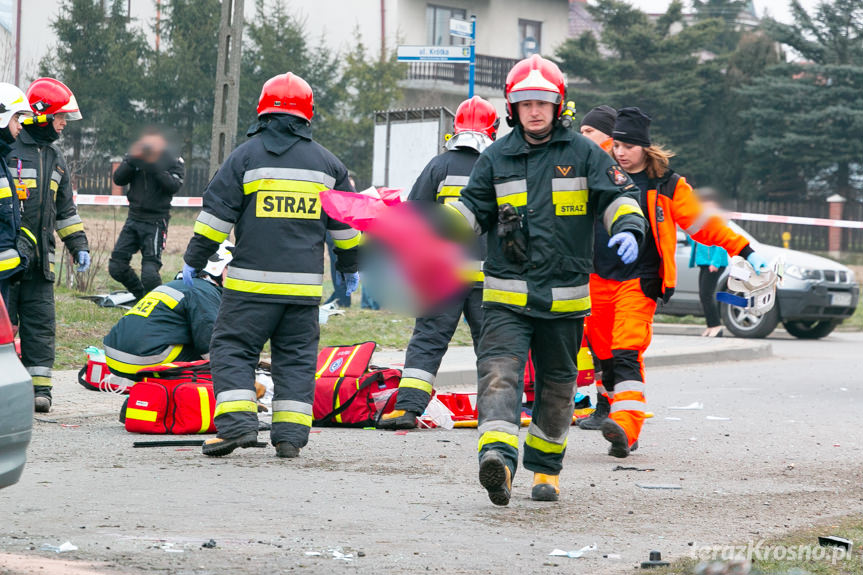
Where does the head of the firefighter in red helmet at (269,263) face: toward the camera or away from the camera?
away from the camera

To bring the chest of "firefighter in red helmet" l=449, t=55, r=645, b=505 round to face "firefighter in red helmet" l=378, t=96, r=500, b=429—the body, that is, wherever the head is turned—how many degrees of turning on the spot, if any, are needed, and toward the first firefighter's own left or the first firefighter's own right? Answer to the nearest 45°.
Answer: approximately 180°

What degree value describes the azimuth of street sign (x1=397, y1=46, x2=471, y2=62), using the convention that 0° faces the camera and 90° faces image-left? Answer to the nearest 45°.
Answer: approximately 0°

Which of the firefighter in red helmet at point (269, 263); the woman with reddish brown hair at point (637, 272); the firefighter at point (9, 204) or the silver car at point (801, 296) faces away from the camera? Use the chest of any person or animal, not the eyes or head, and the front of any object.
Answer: the firefighter in red helmet

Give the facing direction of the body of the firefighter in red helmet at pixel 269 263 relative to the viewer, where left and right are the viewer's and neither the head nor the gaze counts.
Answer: facing away from the viewer

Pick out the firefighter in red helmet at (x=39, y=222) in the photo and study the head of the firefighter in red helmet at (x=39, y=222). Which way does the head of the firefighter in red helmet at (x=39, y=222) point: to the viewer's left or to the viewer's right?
to the viewer's right

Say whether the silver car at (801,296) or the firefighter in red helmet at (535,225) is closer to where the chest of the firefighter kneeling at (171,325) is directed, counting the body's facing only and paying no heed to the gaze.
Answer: the silver car
